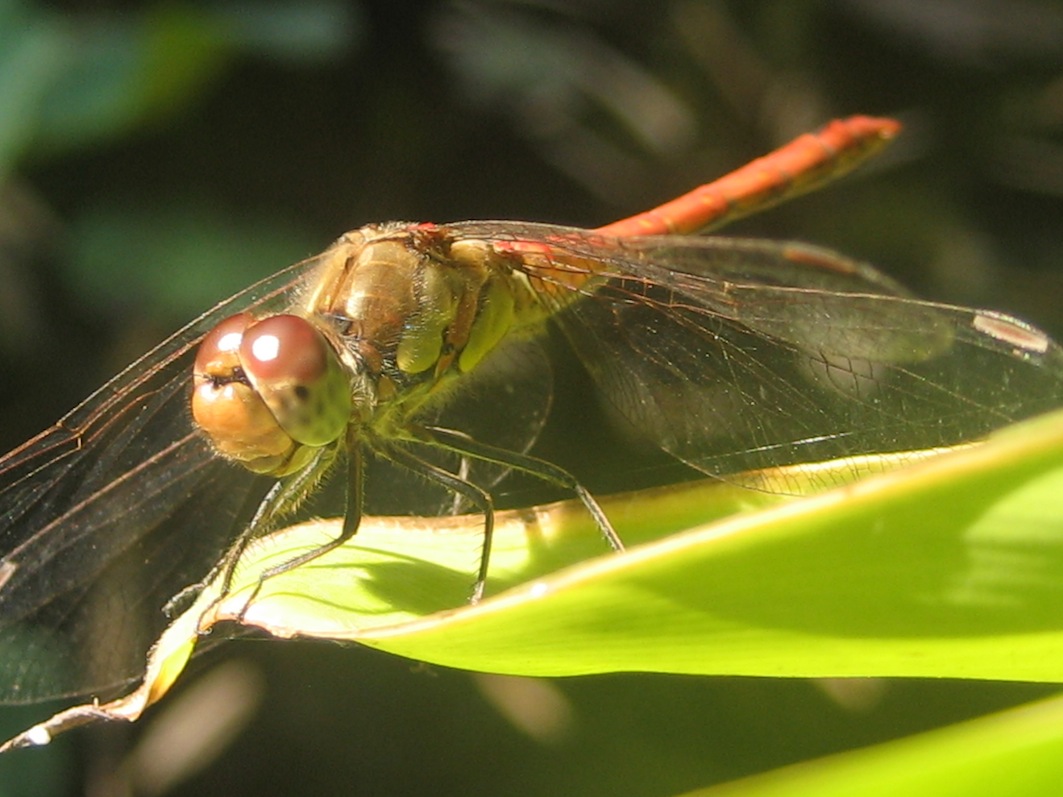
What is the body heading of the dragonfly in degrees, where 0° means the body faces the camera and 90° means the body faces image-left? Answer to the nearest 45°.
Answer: approximately 45°
